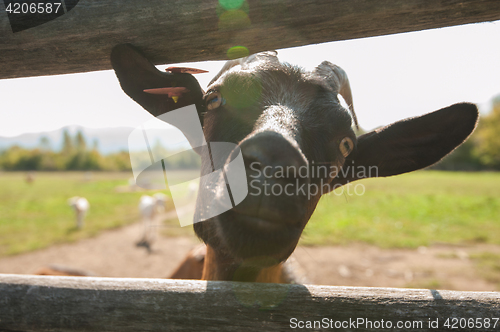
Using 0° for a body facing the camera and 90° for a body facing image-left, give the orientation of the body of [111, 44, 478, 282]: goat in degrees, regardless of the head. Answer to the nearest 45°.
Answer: approximately 0°

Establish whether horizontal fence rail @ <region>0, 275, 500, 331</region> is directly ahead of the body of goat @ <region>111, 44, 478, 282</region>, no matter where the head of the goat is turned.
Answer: yes

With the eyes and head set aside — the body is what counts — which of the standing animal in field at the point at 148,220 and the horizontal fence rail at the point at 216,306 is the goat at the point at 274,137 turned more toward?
the horizontal fence rail

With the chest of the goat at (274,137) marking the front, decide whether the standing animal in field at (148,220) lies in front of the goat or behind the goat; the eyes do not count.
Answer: behind
